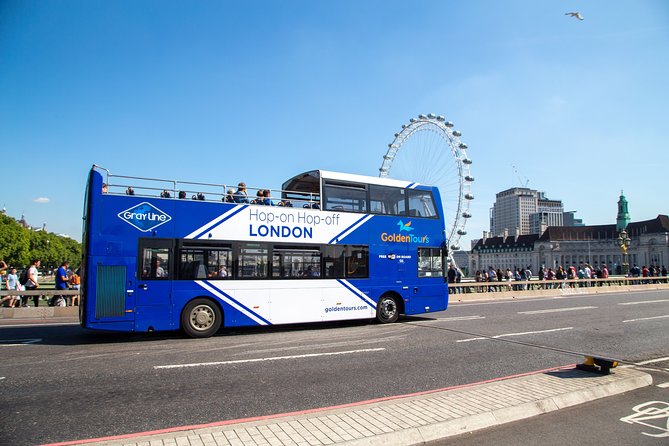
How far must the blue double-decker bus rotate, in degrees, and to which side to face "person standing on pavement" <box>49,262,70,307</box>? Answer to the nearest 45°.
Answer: approximately 135° to its left

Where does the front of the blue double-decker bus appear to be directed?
to the viewer's right
